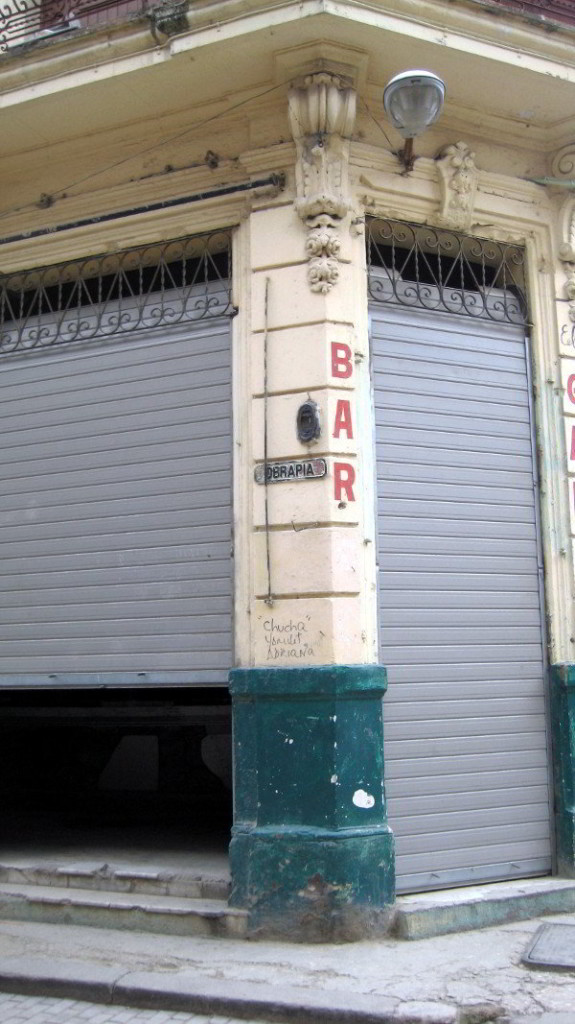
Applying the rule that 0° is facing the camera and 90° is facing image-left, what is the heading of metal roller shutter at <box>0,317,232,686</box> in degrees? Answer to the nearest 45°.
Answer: approximately 45°

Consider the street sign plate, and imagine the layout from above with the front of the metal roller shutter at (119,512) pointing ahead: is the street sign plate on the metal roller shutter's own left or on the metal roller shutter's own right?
on the metal roller shutter's own left

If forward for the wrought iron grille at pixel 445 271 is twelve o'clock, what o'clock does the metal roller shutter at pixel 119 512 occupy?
The metal roller shutter is roughly at 4 o'clock from the wrought iron grille.

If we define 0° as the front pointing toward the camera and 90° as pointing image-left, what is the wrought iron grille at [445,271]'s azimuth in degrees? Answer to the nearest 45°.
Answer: approximately 315°

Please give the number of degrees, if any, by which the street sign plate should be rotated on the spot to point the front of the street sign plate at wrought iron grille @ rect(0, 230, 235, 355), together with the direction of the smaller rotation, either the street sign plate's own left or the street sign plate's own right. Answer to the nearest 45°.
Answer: approximately 135° to the street sign plate's own right

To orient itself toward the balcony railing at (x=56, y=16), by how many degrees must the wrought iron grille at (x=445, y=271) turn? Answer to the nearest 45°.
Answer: approximately 135° to its right

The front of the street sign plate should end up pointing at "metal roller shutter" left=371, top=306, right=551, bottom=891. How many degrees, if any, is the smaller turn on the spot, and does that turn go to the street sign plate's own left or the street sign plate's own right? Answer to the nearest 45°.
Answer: approximately 135° to the street sign plate's own left

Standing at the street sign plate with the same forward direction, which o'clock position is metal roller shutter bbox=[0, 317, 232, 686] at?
The metal roller shutter is roughly at 4 o'clock from the street sign plate.

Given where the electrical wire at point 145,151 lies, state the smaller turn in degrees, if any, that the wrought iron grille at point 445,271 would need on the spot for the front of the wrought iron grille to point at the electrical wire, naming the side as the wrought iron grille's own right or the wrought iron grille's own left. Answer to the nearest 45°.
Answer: approximately 135° to the wrought iron grille's own right
